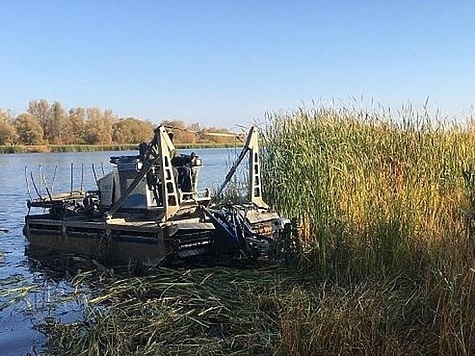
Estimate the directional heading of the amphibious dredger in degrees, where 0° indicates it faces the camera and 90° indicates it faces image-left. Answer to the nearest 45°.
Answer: approximately 315°
